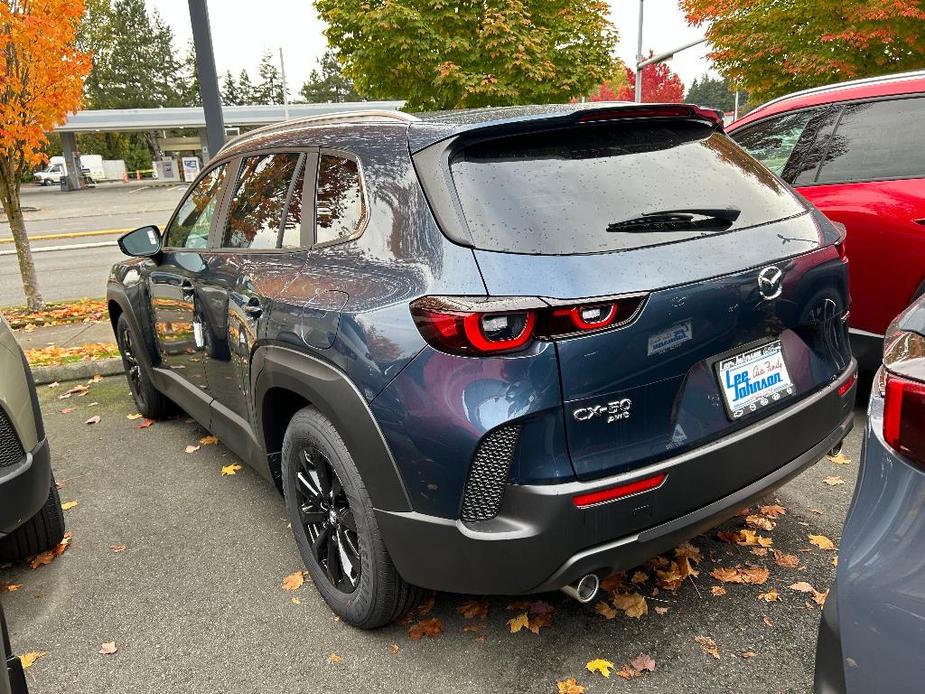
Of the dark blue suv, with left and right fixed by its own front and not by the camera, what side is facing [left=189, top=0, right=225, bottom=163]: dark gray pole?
front

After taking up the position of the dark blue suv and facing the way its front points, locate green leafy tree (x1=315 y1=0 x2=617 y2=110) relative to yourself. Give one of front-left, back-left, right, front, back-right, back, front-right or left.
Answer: front-right

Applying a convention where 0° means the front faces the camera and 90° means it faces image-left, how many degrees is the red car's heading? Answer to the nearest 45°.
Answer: approximately 135°

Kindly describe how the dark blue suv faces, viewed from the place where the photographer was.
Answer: facing away from the viewer and to the left of the viewer

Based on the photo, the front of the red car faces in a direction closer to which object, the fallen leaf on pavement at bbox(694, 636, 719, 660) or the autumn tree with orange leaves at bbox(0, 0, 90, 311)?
the autumn tree with orange leaves

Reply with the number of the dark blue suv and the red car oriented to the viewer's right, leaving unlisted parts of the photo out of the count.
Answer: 0

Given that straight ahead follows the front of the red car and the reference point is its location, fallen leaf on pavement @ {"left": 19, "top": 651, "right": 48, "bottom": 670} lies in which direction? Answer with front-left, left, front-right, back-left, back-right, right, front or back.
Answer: left

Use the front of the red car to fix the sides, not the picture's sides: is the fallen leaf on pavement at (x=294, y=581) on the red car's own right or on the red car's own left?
on the red car's own left

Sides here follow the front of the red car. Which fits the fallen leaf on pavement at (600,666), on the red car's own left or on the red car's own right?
on the red car's own left

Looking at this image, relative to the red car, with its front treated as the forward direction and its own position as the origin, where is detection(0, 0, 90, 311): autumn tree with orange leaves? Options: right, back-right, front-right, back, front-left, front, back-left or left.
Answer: front-left
